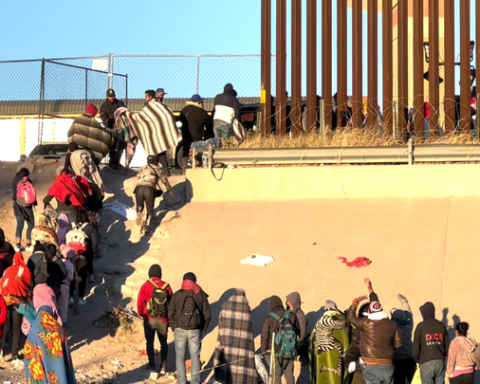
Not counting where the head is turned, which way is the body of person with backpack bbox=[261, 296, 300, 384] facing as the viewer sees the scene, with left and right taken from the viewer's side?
facing away from the viewer and to the left of the viewer

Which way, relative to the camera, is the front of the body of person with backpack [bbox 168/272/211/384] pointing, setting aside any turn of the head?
away from the camera

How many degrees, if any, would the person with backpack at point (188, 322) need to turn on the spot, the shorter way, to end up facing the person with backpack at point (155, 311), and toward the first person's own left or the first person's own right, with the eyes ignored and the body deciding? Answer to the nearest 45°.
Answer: approximately 45° to the first person's own left

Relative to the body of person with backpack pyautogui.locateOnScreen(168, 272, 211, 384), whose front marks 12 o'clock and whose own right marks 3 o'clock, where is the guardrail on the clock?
The guardrail is roughly at 1 o'clock from the person with backpack.

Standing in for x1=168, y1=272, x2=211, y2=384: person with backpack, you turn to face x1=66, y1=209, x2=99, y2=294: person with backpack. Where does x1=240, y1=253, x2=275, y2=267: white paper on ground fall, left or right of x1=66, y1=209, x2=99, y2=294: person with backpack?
right

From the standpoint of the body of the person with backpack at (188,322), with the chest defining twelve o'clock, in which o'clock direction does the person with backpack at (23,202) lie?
the person with backpack at (23,202) is roughly at 11 o'clock from the person with backpack at (188,322).

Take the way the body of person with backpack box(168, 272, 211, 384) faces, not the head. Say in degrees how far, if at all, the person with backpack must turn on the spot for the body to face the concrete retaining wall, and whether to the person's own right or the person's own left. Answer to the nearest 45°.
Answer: approximately 45° to the person's own right

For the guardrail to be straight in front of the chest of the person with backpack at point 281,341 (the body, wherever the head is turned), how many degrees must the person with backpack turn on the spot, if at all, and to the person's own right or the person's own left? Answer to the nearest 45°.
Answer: approximately 45° to the person's own right
